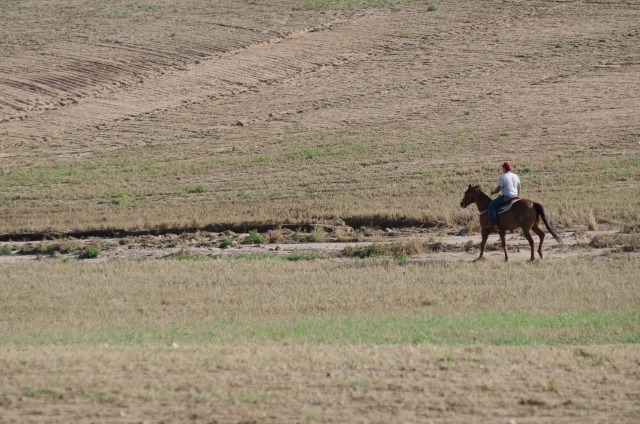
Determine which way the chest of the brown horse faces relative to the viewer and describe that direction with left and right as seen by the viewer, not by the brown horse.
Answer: facing to the left of the viewer

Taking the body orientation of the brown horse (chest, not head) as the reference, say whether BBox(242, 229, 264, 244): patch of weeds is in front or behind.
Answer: in front
